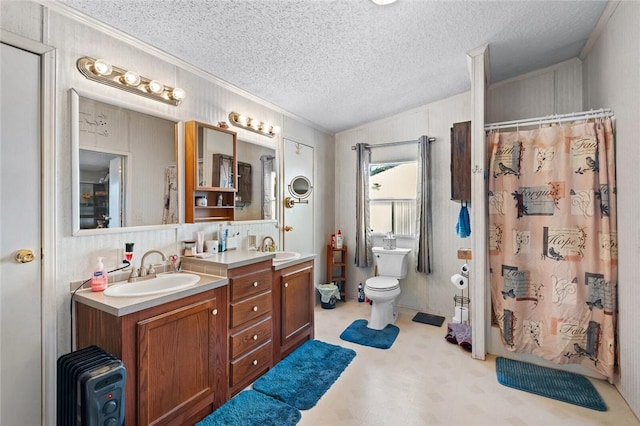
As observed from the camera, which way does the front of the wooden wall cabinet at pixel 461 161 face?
facing to the left of the viewer

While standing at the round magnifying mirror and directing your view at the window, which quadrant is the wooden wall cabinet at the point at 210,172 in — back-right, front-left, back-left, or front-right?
back-right

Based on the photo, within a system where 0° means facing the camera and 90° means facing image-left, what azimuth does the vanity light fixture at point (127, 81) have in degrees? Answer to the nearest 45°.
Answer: approximately 315°

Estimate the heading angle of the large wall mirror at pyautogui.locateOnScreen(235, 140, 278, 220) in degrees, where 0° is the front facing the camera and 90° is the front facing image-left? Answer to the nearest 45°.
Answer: approximately 315°

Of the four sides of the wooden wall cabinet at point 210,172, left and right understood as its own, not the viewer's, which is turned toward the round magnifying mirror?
left

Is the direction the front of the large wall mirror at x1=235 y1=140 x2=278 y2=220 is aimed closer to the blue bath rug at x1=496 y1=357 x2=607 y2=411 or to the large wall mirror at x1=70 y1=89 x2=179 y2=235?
the blue bath rug

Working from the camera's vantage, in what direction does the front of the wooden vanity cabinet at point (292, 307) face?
facing the viewer and to the right of the viewer

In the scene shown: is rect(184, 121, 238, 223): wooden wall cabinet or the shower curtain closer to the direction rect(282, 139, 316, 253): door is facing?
the shower curtain
